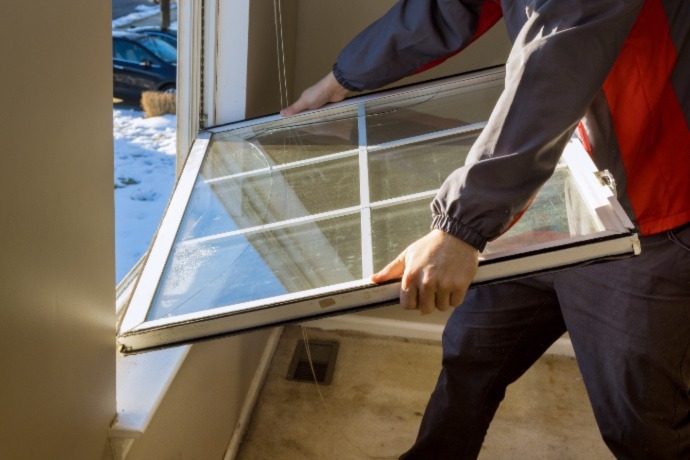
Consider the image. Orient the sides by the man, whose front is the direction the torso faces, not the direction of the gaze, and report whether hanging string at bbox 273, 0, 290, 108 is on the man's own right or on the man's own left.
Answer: on the man's own right

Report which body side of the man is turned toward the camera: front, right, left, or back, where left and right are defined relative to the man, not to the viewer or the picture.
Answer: left

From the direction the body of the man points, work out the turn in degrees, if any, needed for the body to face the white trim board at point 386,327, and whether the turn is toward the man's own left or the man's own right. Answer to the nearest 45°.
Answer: approximately 90° to the man's own right

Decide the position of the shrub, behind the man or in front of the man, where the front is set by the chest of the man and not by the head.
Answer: in front

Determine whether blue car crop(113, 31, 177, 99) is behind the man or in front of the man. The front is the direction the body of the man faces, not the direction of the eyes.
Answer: in front

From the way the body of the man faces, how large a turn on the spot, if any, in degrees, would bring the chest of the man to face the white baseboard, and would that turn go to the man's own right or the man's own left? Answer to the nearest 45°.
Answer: approximately 45° to the man's own right
